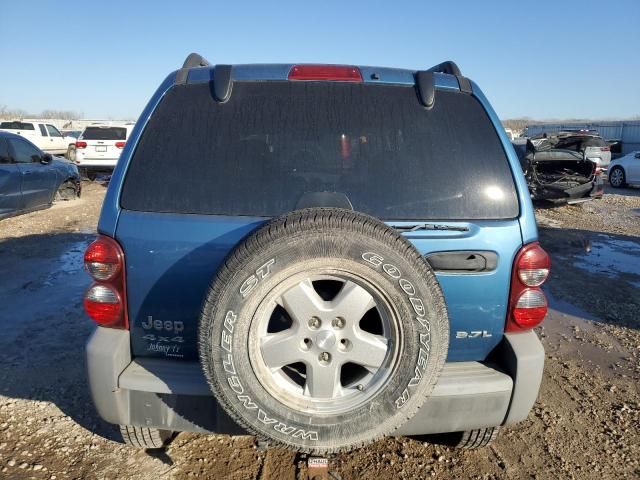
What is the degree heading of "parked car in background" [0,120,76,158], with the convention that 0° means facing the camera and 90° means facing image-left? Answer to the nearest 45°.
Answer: approximately 270°

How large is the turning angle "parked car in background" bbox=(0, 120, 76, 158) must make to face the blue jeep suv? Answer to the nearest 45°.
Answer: approximately 90° to its right

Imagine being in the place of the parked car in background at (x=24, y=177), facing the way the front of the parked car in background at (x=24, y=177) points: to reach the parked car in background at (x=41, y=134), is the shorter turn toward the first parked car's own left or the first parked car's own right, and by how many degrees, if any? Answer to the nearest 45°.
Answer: approximately 45° to the first parked car's own left

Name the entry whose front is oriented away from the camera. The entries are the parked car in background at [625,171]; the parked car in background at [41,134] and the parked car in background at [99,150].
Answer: the parked car in background at [99,150]

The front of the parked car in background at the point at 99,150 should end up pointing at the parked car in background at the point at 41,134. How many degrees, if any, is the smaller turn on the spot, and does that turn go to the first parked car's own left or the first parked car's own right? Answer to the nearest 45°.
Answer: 0° — it already faces it

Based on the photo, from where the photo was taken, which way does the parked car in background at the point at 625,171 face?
to the viewer's left

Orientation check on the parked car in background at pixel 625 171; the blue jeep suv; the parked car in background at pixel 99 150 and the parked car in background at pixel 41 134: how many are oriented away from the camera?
2

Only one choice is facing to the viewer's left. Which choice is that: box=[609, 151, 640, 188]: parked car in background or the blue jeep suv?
the parked car in background

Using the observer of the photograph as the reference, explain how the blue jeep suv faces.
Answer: facing away from the viewer

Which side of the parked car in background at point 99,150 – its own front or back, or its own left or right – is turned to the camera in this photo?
back

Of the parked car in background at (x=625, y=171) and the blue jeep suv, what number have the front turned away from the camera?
1

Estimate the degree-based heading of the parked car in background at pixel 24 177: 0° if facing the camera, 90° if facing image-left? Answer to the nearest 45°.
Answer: approximately 225°
